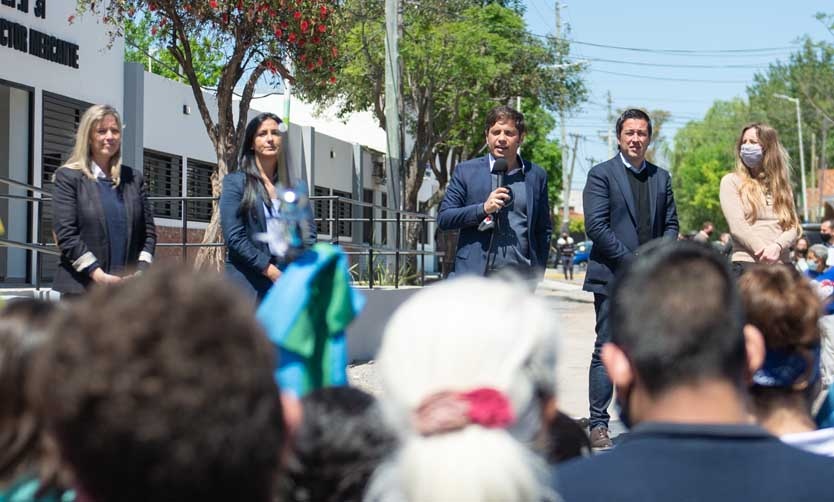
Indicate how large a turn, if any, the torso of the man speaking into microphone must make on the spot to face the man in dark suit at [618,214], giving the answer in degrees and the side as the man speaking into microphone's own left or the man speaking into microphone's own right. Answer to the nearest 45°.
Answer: approximately 90° to the man speaking into microphone's own left

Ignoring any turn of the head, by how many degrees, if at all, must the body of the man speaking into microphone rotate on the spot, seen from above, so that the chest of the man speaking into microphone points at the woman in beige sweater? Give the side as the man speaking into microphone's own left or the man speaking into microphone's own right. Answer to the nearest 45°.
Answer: approximately 90° to the man speaking into microphone's own left

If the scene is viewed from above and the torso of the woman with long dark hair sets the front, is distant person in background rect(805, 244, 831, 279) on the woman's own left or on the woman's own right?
on the woman's own left

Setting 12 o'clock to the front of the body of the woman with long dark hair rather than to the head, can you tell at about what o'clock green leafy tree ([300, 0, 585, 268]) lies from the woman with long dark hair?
The green leafy tree is roughly at 8 o'clock from the woman with long dark hair.

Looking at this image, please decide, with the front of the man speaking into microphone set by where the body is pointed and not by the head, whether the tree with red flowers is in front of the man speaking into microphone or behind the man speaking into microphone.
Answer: behind

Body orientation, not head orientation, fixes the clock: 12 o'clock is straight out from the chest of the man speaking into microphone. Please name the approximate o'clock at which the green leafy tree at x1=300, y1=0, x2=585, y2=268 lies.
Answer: The green leafy tree is roughly at 6 o'clock from the man speaking into microphone.

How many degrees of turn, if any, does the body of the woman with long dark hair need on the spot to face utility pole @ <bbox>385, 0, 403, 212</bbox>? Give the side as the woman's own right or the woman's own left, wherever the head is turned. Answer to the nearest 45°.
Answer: approximately 135° to the woman's own left

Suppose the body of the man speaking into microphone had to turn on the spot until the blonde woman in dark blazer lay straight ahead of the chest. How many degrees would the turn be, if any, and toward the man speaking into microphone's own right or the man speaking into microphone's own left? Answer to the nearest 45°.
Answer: approximately 90° to the man speaking into microphone's own right

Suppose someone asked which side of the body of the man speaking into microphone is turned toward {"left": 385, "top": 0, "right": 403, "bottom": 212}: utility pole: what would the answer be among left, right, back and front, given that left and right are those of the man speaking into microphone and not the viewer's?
back

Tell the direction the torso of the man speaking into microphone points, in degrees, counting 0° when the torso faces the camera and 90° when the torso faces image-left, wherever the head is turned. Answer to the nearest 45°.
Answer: approximately 0°

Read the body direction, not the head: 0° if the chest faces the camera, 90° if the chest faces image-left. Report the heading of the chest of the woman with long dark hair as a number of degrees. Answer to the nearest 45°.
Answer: approximately 315°
